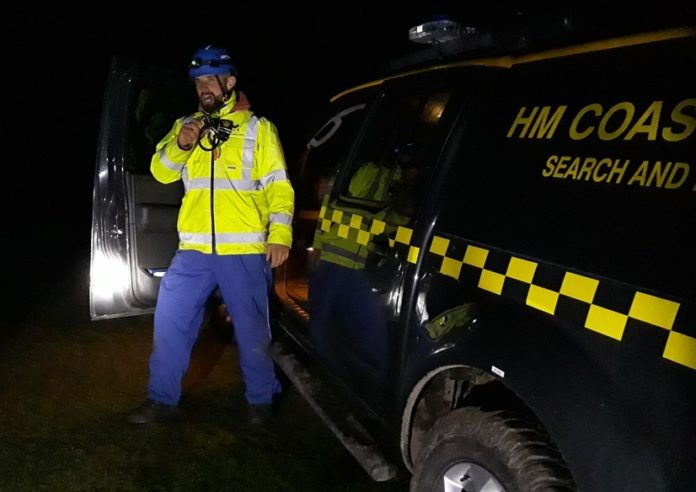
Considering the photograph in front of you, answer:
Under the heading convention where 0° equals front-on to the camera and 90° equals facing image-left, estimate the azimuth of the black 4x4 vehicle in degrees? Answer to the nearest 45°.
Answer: approximately 135°

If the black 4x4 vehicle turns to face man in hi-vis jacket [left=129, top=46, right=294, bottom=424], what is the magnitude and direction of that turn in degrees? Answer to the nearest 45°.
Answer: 0° — it already faces them
